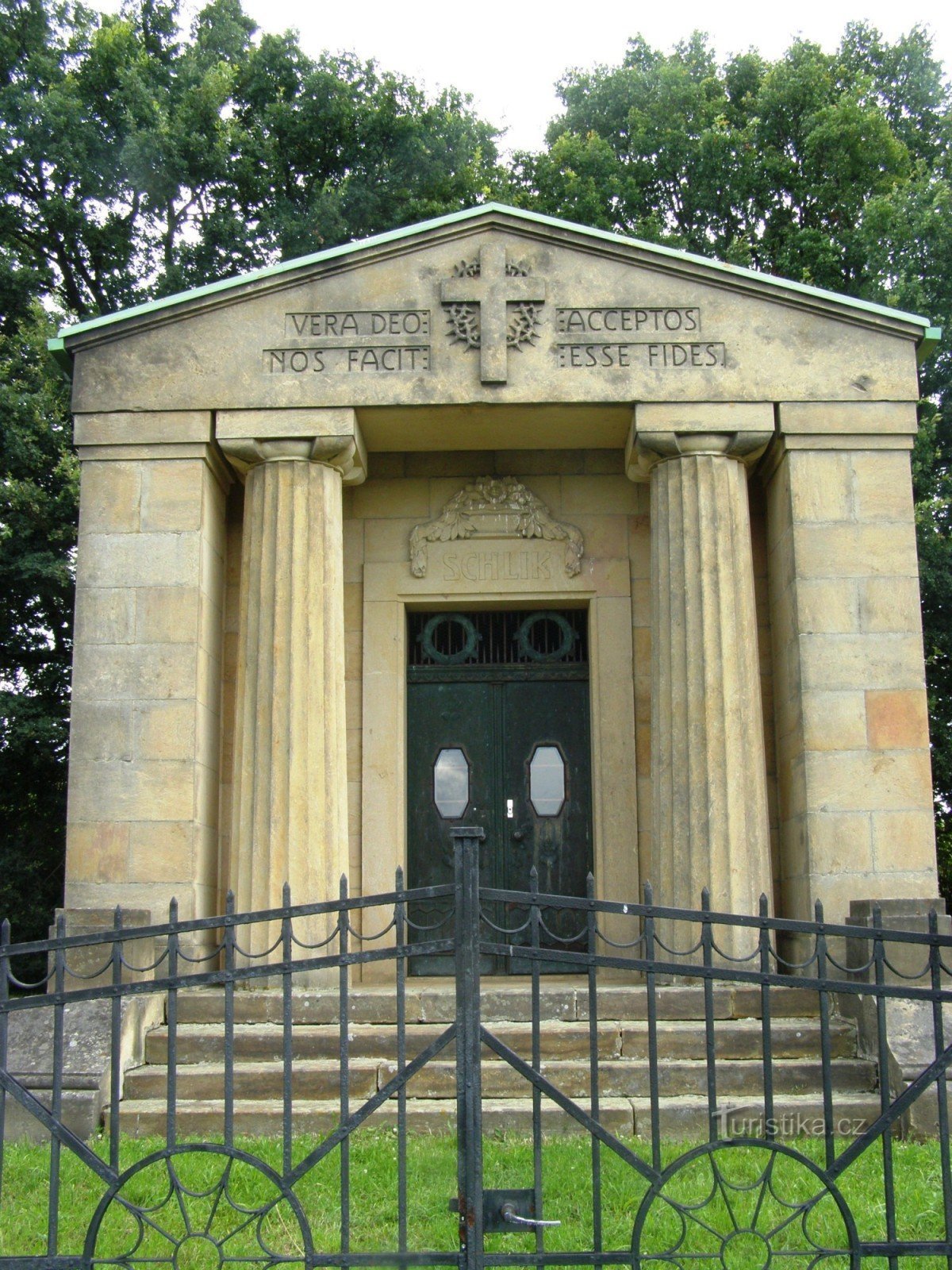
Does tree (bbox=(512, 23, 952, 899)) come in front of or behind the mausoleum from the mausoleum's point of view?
behind

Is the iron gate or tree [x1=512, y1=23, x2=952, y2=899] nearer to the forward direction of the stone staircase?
the iron gate

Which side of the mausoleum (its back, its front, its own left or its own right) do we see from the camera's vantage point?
front

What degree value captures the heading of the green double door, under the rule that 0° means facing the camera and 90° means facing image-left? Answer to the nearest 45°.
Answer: approximately 0°

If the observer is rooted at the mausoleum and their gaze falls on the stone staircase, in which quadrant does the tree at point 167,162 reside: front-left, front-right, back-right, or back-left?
back-right

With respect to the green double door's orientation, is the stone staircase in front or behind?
in front

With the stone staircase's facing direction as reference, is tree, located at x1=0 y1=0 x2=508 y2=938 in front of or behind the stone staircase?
behind

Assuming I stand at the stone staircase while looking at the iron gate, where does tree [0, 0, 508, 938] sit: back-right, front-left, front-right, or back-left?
back-right

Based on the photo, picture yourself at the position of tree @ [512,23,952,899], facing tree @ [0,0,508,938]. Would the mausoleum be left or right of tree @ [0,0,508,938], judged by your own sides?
left

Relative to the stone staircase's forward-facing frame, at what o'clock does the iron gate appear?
The iron gate is roughly at 12 o'clock from the stone staircase.

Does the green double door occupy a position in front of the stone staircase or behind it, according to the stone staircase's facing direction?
behind
